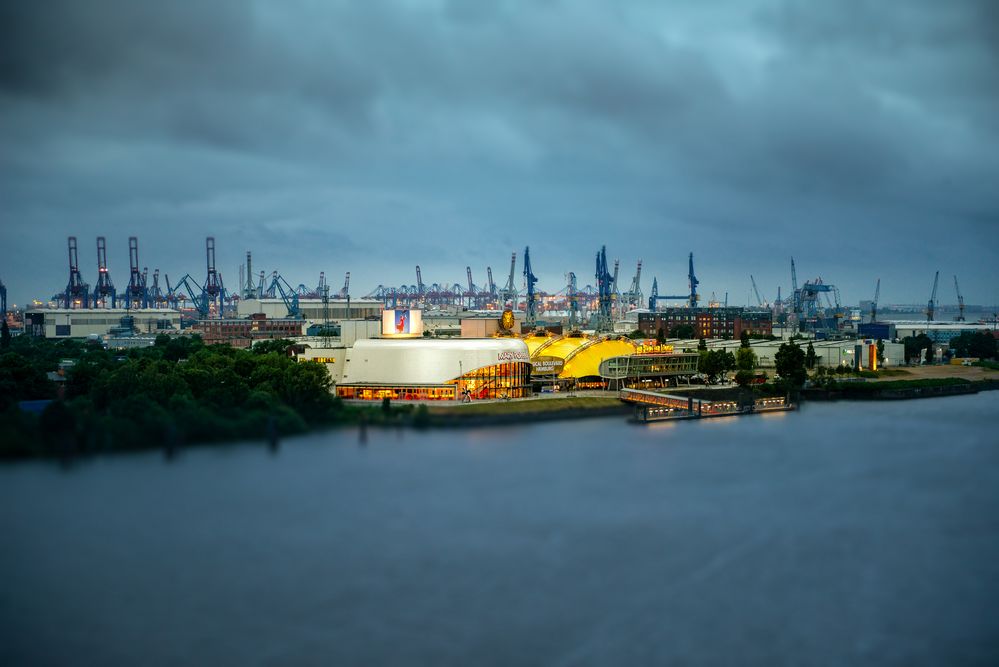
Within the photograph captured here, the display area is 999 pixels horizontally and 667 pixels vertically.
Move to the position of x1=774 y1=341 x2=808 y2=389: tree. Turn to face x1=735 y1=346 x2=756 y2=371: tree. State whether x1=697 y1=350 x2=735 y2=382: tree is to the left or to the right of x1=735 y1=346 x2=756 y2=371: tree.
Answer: left

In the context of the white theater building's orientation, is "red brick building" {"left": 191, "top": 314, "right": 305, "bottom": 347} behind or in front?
behind

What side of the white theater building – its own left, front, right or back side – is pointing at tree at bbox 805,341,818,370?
left

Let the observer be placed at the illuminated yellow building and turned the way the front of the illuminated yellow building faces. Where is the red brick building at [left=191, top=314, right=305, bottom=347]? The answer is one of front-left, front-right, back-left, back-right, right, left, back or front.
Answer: back-right

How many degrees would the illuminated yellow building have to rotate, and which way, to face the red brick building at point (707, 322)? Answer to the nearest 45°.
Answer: approximately 180°

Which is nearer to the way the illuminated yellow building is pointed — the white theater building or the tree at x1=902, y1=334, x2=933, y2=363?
the white theater building

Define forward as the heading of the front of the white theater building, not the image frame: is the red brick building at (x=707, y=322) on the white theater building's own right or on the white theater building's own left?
on the white theater building's own left

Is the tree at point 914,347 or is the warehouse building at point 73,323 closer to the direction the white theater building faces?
the tree

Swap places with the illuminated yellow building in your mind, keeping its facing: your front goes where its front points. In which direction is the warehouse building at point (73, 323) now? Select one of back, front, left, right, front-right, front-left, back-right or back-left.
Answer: back-right

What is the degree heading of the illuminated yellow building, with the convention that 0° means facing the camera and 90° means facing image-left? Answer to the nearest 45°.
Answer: approximately 0°

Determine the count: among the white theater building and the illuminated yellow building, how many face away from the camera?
0

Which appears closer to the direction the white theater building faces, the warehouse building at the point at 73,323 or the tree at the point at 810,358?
the tree

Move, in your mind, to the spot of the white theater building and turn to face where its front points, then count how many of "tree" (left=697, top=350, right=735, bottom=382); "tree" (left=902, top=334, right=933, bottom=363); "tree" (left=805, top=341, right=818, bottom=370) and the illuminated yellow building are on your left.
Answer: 4

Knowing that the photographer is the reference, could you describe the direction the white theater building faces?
facing the viewer and to the right of the viewer

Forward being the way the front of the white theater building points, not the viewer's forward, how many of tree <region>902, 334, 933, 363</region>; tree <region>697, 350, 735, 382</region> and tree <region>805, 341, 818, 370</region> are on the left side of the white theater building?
3

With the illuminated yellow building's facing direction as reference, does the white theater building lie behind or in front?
in front
